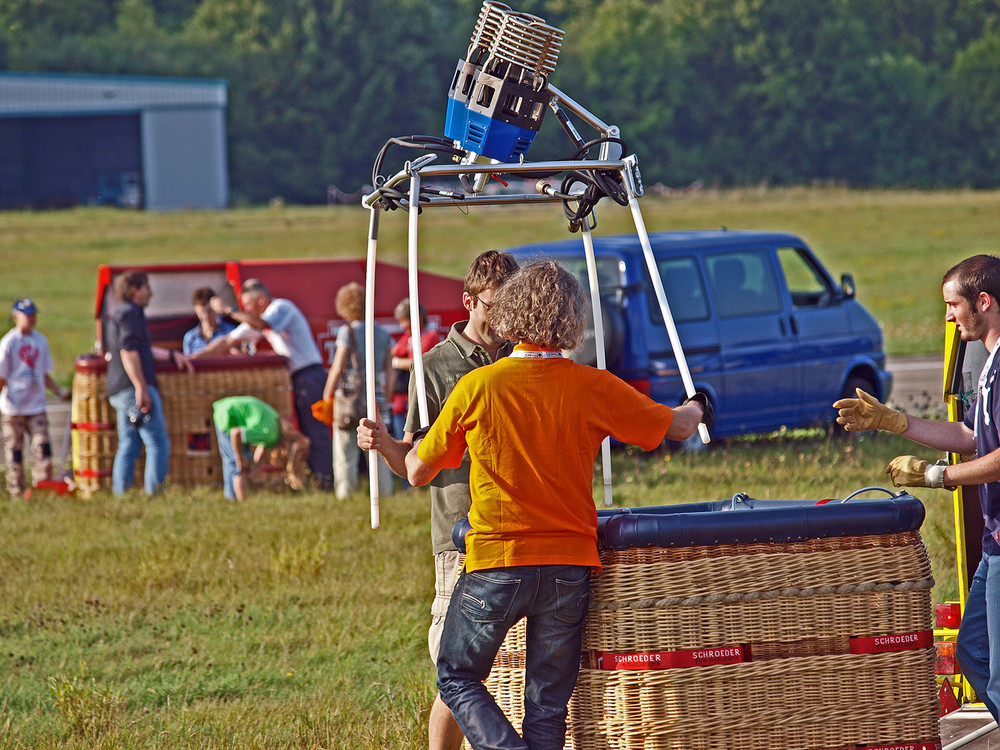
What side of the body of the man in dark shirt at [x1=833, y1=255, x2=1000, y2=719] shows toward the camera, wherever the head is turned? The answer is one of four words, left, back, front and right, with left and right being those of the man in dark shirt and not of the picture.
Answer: left

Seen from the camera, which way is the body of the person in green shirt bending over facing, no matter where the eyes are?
to the viewer's right

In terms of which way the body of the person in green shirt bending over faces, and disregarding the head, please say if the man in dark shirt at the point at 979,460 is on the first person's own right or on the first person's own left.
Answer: on the first person's own right

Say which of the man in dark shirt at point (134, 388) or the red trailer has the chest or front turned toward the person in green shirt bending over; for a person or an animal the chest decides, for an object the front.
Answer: the man in dark shirt

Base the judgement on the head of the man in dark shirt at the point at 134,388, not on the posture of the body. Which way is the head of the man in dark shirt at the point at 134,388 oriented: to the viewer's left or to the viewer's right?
to the viewer's right

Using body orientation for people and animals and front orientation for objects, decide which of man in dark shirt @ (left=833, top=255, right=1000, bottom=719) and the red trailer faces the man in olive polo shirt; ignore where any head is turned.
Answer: the man in dark shirt

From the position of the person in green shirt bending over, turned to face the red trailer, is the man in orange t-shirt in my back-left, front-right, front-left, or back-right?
back-right

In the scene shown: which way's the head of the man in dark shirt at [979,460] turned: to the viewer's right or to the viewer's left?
to the viewer's left

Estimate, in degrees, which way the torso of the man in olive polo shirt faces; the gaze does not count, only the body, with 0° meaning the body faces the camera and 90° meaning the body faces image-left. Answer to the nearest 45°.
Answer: approximately 315°

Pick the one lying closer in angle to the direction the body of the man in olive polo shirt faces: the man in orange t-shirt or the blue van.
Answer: the man in orange t-shirt

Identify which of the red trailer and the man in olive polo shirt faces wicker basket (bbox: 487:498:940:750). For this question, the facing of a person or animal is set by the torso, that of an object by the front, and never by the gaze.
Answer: the man in olive polo shirt

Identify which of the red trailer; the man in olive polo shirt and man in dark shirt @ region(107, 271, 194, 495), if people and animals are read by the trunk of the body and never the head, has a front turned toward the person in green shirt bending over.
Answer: the man in dark shirt

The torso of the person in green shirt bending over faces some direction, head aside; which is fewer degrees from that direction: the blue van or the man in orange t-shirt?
the blue van
